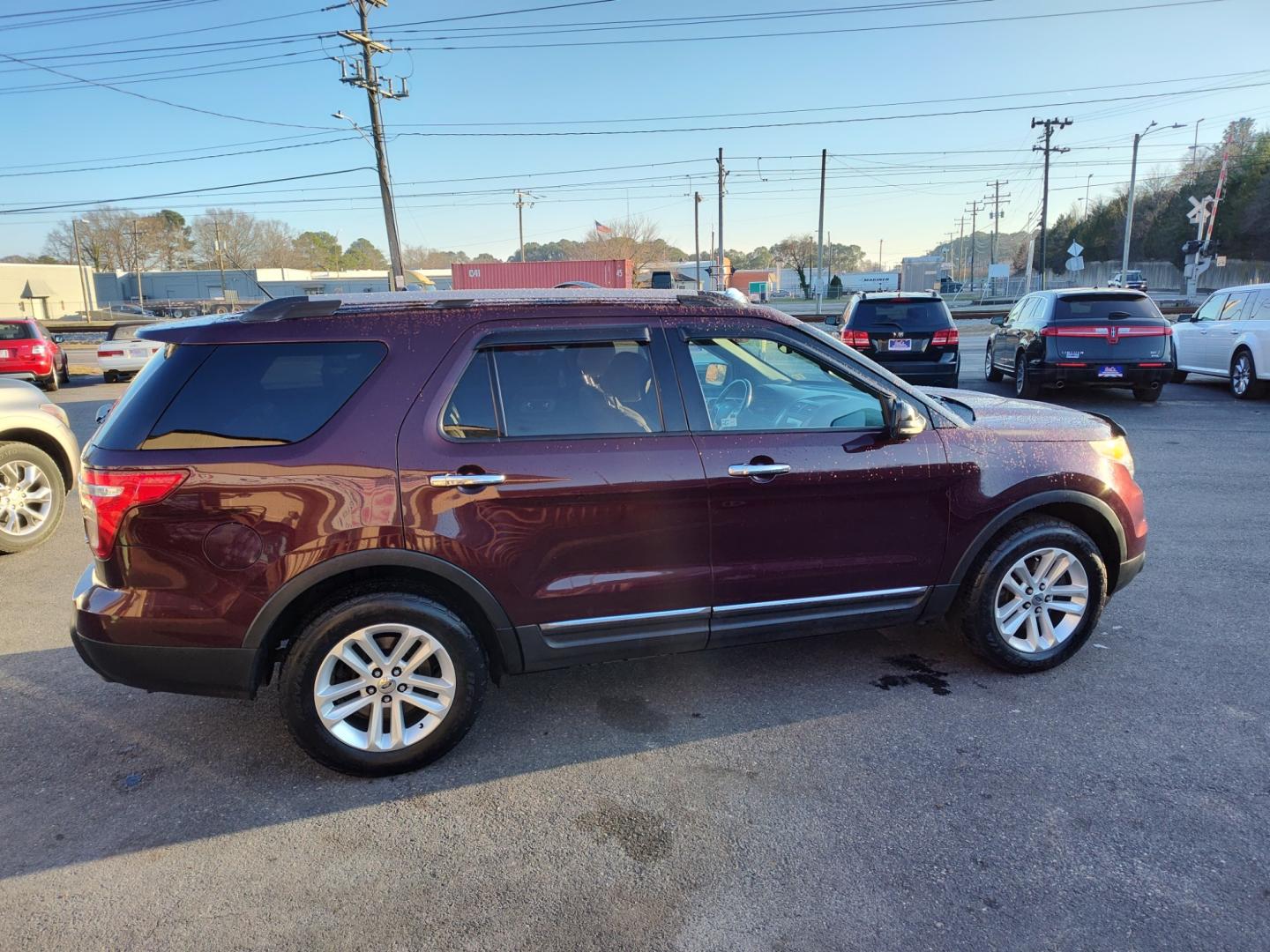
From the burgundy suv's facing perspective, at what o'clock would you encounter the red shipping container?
The red shipping container is roughly at 9 o'clock from the burgundy suv.

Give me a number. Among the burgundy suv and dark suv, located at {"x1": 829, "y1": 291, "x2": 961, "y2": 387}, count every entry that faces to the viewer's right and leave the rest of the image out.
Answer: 1

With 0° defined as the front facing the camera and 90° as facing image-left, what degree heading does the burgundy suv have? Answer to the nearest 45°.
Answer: approximately 270°

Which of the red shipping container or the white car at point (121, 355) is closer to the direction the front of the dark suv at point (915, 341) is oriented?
the red shipping container

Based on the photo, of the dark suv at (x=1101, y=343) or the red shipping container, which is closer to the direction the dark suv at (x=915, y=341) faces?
the red shipping container

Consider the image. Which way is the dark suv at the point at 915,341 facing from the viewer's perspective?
away from the camera

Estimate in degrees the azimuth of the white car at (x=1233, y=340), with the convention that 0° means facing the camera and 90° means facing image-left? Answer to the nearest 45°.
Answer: approximately 135°

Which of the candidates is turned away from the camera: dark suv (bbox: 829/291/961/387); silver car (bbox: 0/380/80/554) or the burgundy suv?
the dark suv

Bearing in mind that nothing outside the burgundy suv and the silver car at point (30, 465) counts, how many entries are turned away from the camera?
0

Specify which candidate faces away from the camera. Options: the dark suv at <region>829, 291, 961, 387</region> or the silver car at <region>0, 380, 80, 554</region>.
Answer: the dark suv

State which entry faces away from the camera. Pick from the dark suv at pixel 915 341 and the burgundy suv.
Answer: the dark suv

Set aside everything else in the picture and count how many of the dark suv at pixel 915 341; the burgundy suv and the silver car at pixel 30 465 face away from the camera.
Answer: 1
